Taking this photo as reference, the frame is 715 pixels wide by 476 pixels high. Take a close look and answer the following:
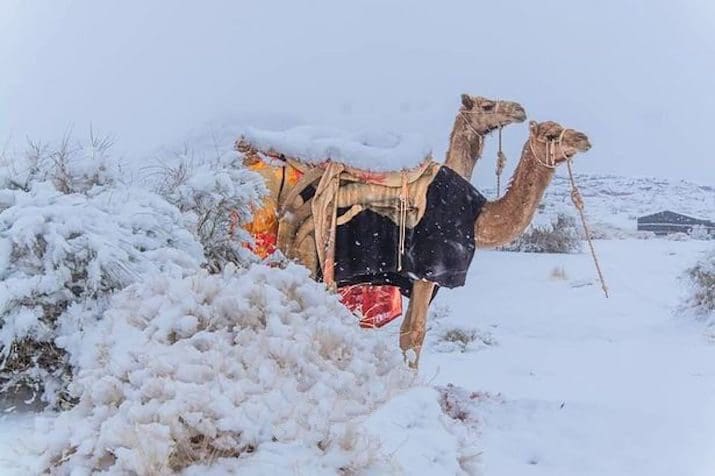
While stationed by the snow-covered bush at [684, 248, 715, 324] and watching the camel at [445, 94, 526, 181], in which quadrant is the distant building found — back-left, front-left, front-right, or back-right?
back-right

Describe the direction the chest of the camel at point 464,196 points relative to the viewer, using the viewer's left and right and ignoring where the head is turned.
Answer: facing to the right of the viewer

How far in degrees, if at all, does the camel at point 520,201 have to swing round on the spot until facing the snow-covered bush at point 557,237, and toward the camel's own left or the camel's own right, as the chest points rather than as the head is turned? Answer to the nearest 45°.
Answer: approximately 90° to the camel's own left

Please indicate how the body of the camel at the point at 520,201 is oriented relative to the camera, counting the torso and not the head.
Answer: to the viewer's right

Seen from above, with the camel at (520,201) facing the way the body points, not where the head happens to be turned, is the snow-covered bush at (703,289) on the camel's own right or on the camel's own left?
on the camel's own left

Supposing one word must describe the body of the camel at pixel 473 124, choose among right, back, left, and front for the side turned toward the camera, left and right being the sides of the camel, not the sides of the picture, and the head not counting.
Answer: right

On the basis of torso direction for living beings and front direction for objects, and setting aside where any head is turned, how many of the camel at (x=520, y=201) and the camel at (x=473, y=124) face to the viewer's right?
2

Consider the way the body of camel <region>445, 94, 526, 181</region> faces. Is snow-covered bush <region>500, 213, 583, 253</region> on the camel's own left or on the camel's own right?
on the camel's own left

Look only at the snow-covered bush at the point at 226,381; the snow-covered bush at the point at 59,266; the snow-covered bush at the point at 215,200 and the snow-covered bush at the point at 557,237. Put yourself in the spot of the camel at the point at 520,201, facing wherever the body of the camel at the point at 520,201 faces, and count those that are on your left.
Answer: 1

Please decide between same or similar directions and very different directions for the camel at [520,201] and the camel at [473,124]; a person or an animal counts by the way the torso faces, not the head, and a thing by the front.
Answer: same or similar directions

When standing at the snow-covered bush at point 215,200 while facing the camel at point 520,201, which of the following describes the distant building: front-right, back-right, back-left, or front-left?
front-left
